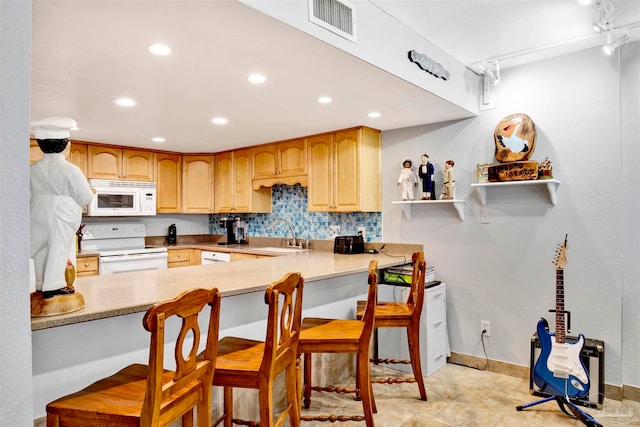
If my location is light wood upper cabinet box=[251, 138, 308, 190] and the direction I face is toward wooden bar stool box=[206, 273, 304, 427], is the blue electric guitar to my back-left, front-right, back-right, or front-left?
front-left

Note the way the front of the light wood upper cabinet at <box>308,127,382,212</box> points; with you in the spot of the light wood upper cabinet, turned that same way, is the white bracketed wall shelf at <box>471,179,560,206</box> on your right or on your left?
on your left

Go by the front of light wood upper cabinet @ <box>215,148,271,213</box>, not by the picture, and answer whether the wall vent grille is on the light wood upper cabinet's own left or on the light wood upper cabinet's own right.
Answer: on the light wood upper cabinet's own left

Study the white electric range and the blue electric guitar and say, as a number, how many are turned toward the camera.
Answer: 2

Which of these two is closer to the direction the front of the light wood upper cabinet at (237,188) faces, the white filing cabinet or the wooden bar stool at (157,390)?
the wooden bar stool

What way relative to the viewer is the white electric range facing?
toward the camera

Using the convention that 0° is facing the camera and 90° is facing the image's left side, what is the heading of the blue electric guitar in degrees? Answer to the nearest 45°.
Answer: approximately 0°

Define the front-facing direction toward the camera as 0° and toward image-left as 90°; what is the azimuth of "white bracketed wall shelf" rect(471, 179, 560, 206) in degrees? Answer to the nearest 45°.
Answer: approximately 45°

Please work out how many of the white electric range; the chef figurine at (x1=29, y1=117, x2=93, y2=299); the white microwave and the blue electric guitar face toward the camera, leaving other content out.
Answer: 3

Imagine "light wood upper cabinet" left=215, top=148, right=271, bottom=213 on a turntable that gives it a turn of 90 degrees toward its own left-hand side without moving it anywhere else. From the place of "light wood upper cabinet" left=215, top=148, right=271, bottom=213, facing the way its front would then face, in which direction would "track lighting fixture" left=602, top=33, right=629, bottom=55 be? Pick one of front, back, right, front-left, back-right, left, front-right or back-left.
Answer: front

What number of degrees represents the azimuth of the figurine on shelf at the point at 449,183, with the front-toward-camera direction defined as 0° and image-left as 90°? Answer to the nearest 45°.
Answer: approximately 45°

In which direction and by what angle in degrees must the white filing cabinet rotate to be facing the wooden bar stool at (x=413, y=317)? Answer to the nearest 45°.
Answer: approximately 45° to its right

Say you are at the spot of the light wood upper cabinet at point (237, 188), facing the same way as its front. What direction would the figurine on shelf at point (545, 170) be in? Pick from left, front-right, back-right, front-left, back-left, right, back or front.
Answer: left

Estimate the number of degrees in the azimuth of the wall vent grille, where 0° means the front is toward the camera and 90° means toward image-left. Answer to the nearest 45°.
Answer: approximately 315°
